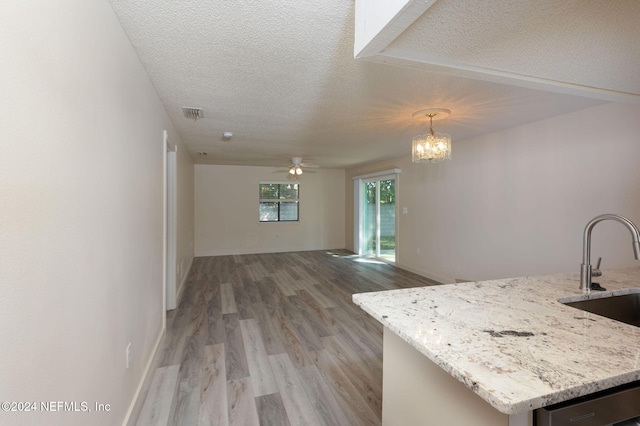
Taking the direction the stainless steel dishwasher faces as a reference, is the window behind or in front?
behind

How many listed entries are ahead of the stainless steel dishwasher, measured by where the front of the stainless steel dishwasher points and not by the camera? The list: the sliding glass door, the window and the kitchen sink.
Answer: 0

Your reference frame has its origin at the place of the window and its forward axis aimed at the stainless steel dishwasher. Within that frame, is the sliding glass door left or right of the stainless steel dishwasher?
left

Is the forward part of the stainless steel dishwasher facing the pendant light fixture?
no

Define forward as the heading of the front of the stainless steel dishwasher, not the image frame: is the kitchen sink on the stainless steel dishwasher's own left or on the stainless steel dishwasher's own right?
on the stainless steel dishwasher's own left

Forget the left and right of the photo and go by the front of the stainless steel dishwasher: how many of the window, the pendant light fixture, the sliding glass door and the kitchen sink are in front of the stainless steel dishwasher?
0

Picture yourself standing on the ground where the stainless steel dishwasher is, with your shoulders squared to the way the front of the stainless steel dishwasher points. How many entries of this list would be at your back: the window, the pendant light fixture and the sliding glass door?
3

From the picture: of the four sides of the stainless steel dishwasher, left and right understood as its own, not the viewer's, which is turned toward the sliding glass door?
back
